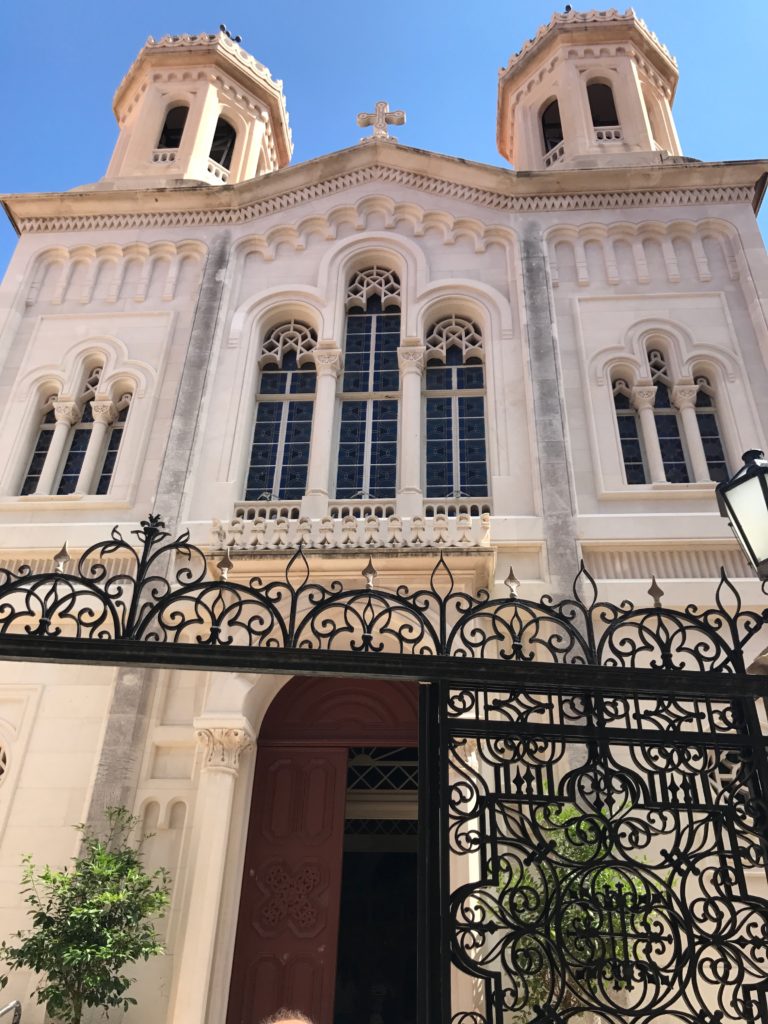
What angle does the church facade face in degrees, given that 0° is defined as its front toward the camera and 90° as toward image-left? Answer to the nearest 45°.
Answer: approximately 0°

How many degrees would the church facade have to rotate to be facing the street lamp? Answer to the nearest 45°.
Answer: approximately 45° to its left
